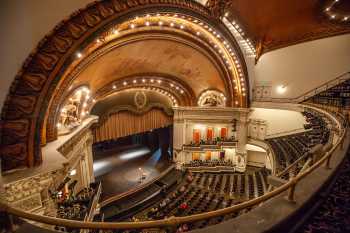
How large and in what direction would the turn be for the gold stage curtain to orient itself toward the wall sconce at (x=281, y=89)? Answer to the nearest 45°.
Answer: approximately 45° to its left

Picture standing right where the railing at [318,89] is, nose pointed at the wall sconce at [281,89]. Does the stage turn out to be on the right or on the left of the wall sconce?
left

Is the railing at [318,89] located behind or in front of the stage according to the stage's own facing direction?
in front

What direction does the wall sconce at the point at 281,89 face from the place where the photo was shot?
facing the viewer and to the left of the viewer

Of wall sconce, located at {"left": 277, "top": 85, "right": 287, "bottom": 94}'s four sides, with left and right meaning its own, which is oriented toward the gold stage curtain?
front

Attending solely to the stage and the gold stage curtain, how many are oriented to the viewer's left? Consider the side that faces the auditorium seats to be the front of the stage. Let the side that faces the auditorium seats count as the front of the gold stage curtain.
0

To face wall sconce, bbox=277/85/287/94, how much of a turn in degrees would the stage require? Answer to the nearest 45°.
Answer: approximately 45° to its left

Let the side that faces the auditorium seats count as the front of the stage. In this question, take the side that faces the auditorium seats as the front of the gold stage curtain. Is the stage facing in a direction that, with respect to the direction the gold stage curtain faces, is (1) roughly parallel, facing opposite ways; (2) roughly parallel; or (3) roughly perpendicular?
roughly parallel

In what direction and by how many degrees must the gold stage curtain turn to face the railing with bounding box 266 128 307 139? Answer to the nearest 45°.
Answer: approximately 45° to its left

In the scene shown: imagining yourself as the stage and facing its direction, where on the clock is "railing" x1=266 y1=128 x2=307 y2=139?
The railing is roughly at 11 o'clock from the stage.

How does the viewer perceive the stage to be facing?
facing the viewer and to the right of the viewer

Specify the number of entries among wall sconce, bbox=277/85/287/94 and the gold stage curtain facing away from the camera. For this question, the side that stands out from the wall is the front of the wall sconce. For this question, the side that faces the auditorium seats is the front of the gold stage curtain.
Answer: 0

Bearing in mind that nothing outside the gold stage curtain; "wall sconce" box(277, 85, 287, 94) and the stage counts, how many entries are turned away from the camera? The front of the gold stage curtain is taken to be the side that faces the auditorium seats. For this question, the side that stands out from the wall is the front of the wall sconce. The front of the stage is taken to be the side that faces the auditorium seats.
0
